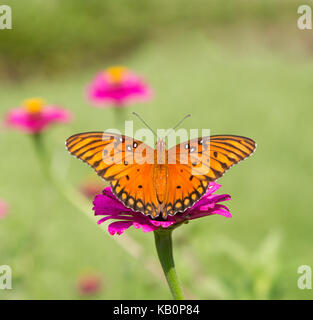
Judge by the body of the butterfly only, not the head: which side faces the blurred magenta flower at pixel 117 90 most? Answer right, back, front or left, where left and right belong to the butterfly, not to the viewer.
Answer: front

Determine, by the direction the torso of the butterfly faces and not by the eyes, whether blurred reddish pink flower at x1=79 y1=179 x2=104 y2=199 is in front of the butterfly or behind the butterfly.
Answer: in front

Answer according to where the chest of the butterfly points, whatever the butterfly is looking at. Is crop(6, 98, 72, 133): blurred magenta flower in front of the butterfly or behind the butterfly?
in front

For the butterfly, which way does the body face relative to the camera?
away from the camera
